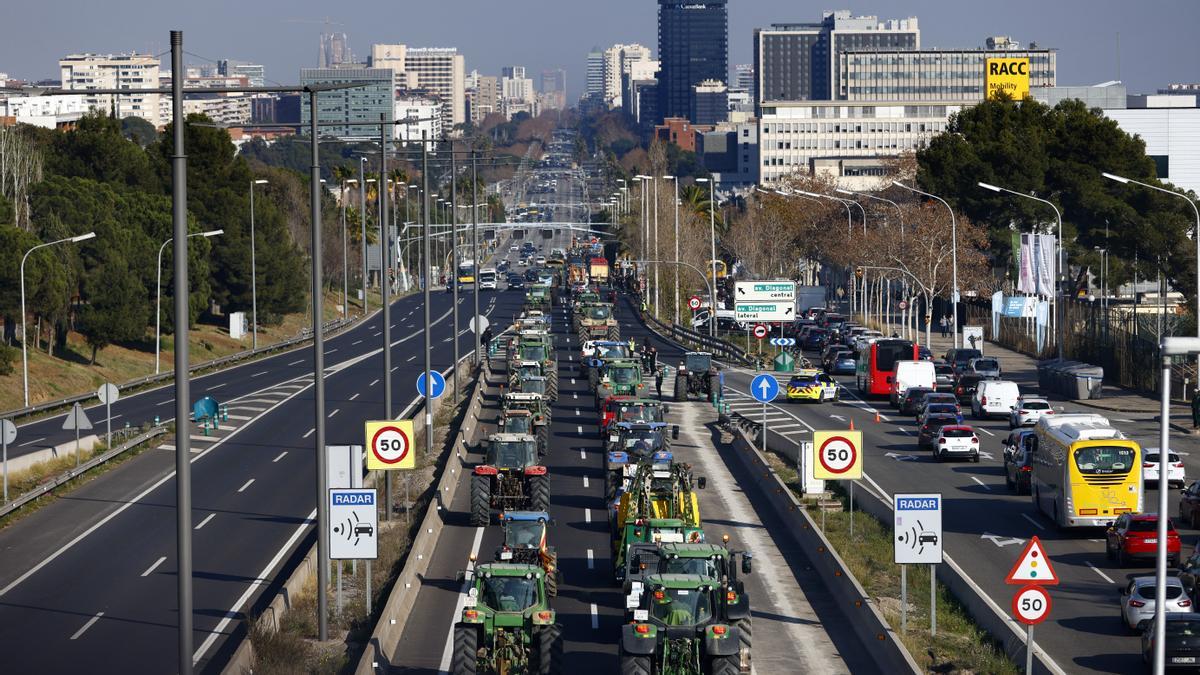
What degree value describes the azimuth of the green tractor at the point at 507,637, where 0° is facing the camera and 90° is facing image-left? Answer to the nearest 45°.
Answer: approximately 180°

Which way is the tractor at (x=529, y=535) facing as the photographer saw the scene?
facing away from the viewer

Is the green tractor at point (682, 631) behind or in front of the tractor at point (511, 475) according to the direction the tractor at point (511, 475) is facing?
behind

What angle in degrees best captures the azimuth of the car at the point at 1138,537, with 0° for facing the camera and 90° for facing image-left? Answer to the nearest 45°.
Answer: approximately 180°

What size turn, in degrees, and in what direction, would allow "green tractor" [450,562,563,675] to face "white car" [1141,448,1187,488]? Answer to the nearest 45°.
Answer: approximately 45° to its right

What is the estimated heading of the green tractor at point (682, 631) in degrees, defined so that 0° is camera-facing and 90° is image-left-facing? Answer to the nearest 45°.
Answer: approximately 180°

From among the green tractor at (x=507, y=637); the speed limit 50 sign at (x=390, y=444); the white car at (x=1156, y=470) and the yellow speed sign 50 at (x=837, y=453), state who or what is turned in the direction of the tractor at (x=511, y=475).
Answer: the green tractor

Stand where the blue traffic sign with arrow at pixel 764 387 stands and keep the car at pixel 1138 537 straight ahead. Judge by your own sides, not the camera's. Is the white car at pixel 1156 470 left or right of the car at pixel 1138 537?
left

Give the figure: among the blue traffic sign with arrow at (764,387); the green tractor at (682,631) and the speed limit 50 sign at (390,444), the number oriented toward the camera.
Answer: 2

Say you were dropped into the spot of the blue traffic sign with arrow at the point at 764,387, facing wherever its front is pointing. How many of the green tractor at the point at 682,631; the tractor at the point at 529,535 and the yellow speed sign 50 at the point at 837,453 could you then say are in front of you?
3

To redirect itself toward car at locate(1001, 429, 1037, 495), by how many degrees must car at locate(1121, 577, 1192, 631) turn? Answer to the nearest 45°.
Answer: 0° — it already faces it

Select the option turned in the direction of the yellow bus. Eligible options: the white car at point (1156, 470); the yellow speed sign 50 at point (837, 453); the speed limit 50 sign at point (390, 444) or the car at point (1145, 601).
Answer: the car

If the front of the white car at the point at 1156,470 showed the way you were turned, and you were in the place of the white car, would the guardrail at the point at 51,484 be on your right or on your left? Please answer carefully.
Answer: on your left

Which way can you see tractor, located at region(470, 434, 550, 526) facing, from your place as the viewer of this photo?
facing away from the viewer

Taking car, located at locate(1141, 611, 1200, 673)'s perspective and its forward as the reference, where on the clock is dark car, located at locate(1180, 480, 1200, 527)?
The dark car is roughly at 12 o'clock from the car.

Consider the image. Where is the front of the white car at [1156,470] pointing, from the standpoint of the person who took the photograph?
facing away from the viewer
